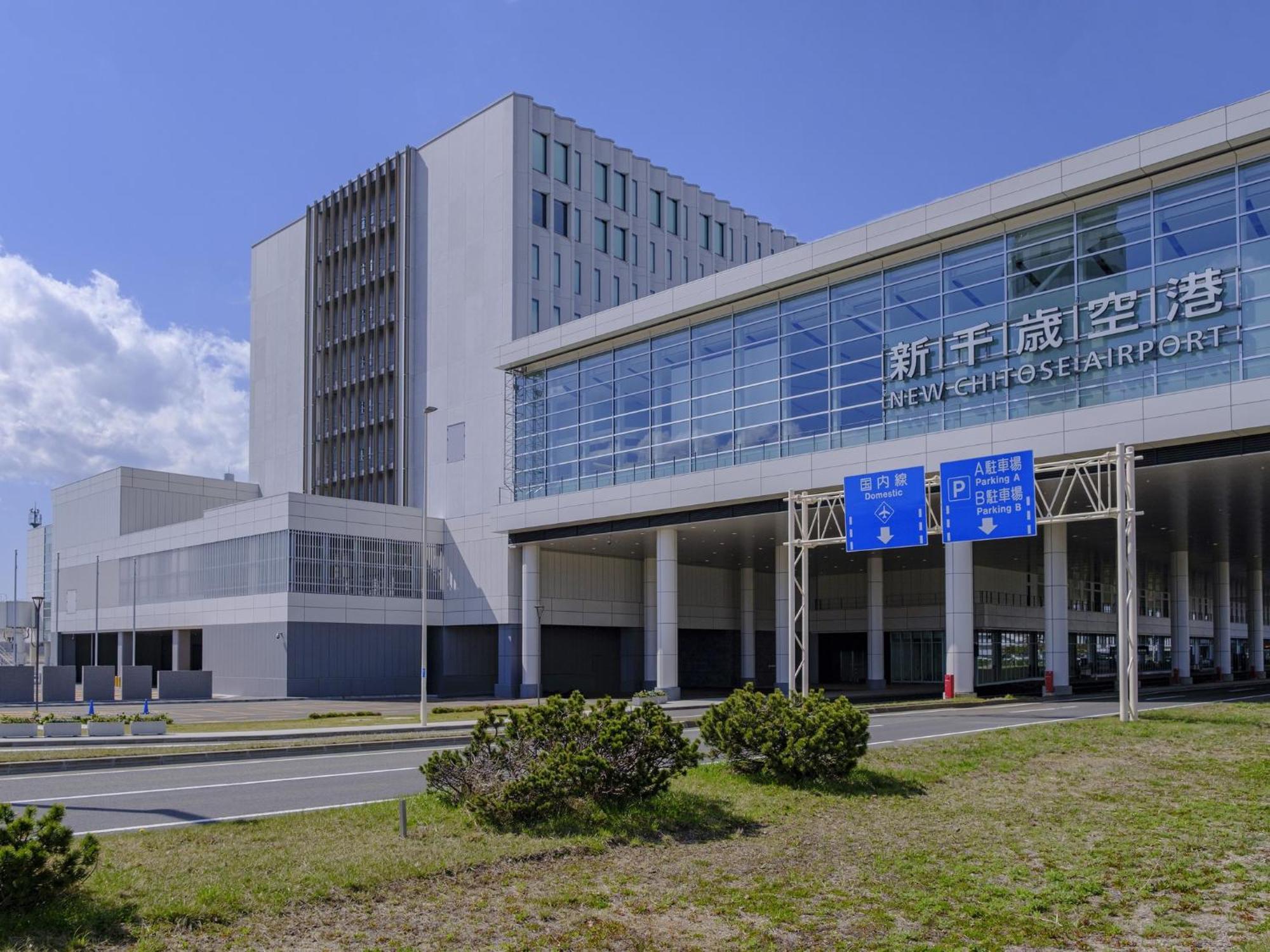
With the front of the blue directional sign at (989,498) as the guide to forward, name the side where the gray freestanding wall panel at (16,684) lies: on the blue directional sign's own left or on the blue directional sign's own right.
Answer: on the blue directional sign's own right

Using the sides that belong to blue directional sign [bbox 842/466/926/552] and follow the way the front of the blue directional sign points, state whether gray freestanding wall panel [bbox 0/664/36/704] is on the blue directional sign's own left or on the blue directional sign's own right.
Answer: on the blue directional sign's own right

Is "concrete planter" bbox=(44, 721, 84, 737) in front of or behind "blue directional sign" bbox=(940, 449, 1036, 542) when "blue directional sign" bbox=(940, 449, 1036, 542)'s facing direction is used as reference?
in front

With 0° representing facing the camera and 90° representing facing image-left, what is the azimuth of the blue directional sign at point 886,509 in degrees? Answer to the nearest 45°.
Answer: approximately 45°

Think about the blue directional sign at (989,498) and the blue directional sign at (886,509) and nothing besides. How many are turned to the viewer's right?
0

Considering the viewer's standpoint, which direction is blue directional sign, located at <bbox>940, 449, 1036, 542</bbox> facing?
facing the viewer and to the left of the viewer

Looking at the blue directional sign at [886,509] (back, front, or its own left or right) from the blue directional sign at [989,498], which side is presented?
left

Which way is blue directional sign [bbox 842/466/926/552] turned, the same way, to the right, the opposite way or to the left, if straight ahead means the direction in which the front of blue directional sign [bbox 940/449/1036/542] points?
the same way

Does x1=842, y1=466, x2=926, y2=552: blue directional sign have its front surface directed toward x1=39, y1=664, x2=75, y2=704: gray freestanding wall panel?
no

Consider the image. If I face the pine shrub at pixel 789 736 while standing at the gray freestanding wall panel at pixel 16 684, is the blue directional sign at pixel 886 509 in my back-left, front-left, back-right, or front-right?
front-left
